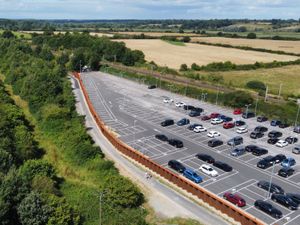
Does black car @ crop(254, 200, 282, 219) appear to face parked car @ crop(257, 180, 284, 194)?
no

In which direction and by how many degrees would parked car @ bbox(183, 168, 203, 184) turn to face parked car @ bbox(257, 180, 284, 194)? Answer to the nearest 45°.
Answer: approximately 45° to its left

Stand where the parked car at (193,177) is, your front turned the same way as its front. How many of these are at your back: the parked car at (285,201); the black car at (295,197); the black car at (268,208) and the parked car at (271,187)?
0

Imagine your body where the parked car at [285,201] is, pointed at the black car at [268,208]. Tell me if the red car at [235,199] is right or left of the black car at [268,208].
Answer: right

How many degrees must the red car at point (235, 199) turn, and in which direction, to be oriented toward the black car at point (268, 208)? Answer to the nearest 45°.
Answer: approximately 45° to its left

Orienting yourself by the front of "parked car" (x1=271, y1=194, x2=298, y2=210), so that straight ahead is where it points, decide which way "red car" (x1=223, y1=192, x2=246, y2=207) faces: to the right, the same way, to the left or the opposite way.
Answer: the same way

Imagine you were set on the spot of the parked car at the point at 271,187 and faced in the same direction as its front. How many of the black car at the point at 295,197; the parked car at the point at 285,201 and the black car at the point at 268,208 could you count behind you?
0

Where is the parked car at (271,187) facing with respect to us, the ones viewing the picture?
facing the viewer and to the right of the viewer

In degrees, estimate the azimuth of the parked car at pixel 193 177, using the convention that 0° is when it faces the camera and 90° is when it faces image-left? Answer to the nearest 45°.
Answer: approximately 315°

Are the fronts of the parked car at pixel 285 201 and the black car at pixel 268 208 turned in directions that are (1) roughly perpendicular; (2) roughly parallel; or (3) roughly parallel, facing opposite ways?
roughly parallel

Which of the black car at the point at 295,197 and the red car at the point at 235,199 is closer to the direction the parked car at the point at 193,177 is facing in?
the red car

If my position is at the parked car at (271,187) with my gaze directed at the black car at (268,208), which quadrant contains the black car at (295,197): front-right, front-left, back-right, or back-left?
front-left

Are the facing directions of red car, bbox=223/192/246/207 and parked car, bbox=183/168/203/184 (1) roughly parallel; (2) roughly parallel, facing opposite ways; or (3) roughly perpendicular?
roughly parallel
